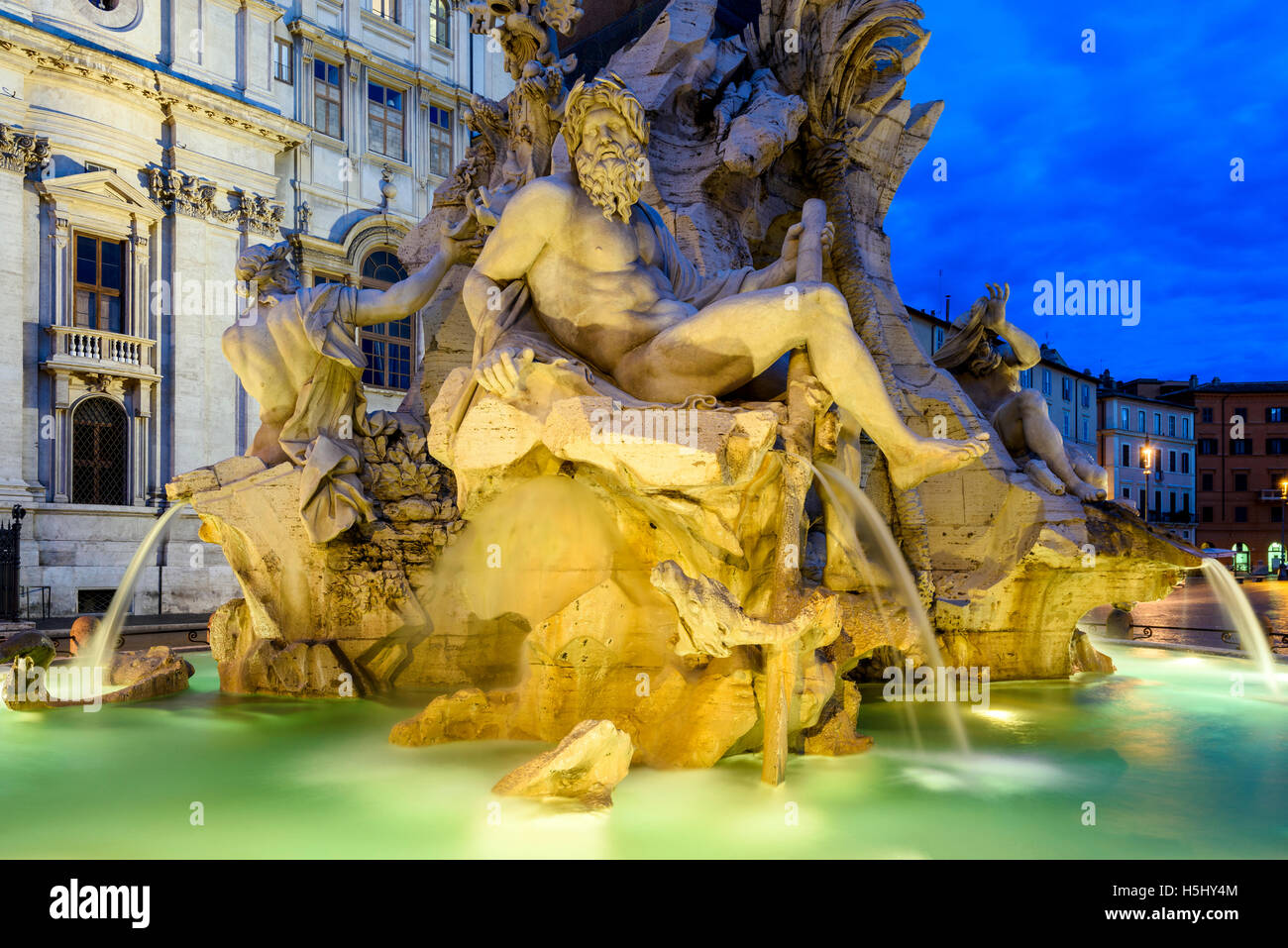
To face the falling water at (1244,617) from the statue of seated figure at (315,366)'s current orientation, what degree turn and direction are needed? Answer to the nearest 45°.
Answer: approximately 45° to its right

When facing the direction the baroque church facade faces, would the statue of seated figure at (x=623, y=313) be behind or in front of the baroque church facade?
in front

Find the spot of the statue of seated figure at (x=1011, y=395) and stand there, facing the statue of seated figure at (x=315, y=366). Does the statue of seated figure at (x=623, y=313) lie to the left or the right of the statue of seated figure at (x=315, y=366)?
left

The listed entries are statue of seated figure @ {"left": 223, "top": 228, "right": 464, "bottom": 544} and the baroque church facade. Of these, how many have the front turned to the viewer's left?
0

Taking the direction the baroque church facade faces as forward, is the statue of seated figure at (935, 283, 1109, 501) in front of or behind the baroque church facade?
in front

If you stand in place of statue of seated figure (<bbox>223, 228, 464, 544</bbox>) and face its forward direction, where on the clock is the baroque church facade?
The baroque church facade is roughly at 10 o'clock from the statue of seated figure.

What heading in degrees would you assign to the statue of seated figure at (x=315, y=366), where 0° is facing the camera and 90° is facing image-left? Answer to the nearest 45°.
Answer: approximately 225°

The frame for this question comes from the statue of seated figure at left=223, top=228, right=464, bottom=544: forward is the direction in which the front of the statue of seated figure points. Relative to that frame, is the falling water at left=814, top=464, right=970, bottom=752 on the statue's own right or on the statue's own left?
on the statue's own right

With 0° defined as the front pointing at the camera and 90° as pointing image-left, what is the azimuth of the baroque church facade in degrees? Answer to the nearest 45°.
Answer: approximately 315°

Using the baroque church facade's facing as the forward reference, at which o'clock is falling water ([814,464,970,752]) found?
The falling water is roughly at 1 o'clock from the baroque church facade.
